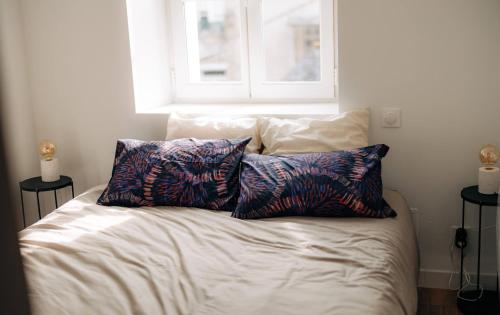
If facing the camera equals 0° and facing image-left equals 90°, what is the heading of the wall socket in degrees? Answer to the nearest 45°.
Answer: approximately 0°

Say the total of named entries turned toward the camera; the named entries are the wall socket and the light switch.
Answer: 2

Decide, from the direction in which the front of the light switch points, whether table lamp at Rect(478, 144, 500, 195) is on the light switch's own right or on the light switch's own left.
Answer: on the light switch's own left

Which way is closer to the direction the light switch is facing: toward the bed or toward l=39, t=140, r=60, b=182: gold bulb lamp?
the bed

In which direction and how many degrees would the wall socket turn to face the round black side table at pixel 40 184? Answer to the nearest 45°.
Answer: approximately 90° to its right

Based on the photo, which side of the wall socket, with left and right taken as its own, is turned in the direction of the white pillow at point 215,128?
right

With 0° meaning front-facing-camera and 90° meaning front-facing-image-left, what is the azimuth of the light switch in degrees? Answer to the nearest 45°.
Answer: approximately 0°
